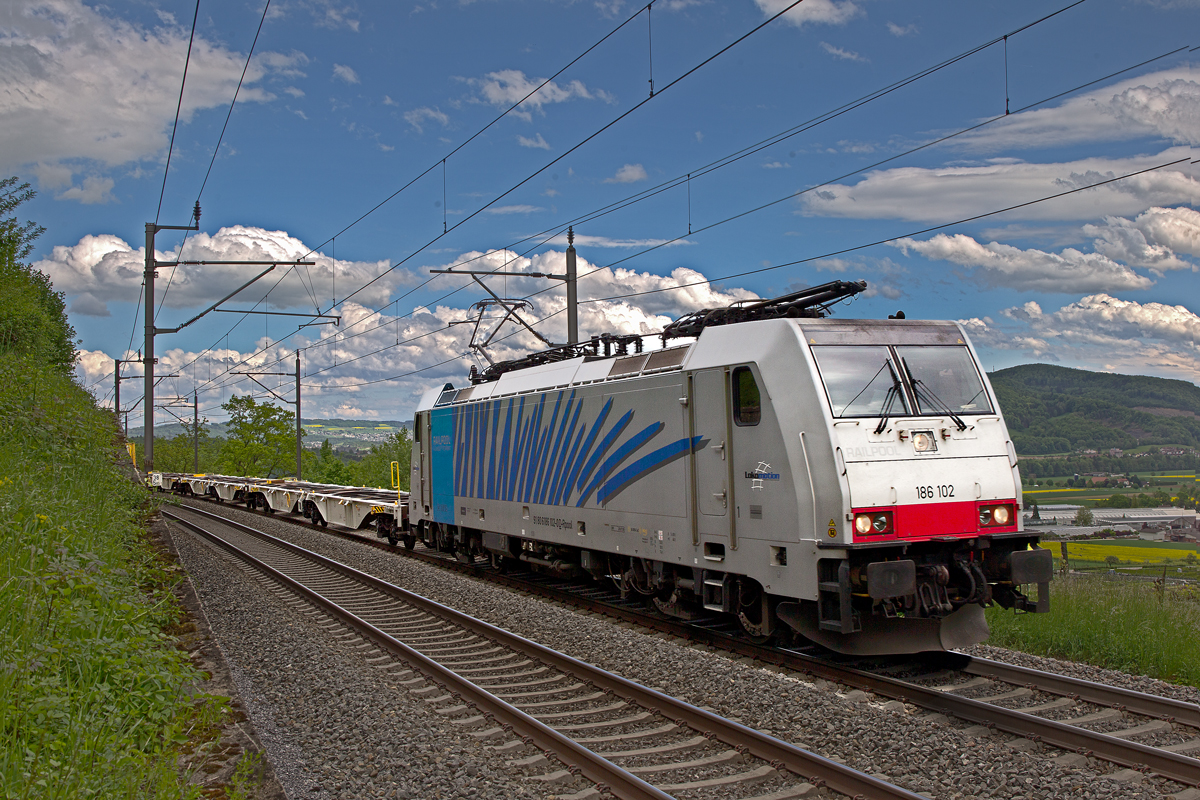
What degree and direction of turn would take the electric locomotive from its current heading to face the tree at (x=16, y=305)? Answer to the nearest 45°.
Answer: approximately 180°

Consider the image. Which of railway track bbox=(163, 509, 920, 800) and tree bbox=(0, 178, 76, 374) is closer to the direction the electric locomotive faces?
the railway track

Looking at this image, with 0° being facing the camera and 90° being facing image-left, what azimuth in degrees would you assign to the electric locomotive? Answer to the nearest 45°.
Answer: approximately 315°

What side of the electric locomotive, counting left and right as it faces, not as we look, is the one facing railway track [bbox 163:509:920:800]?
right
